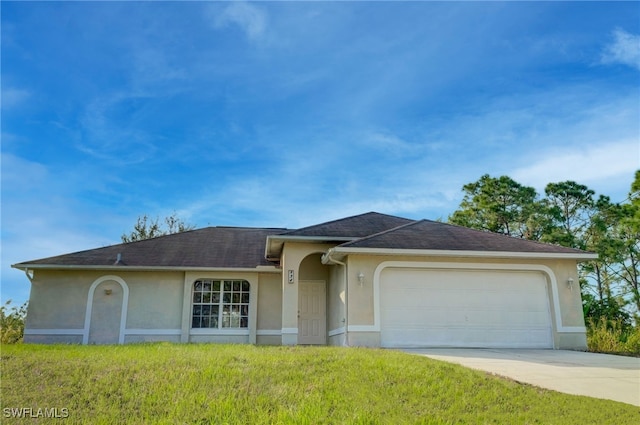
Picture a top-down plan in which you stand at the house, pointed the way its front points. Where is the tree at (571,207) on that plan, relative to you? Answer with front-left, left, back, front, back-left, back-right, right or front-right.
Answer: back-left

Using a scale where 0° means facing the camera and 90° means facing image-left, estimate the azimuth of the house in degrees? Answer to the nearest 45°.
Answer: approximately 0°

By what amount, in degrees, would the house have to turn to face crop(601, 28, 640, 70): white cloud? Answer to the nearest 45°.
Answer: approximately 90° to its left

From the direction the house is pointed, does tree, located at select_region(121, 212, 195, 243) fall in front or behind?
behind

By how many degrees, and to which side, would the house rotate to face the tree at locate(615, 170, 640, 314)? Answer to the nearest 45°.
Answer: approximately 135° to its left

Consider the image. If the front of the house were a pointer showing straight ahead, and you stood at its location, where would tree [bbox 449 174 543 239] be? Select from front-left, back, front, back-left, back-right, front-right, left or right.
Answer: back-left

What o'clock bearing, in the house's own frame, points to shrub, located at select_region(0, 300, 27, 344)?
The shrub is roughly at 4 o'clock from the house.

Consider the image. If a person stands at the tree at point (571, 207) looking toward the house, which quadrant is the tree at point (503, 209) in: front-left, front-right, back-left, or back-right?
front-right

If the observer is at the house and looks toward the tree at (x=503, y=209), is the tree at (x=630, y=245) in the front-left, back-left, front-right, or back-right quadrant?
front-right
